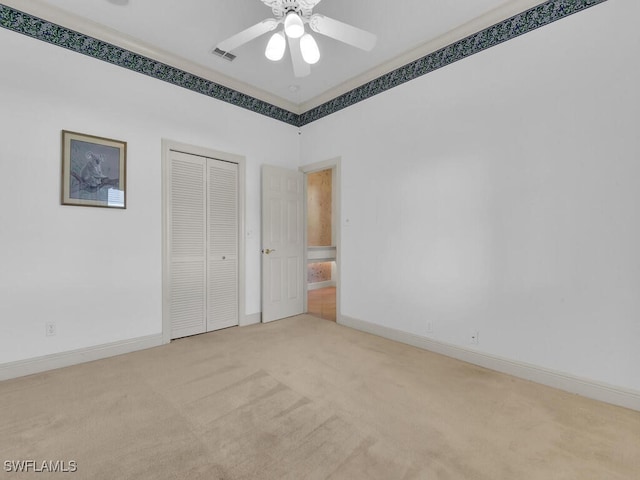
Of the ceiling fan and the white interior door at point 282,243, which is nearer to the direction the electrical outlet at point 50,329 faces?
the ceiling fan

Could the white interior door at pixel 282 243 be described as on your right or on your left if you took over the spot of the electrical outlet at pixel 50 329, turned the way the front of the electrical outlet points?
on your left

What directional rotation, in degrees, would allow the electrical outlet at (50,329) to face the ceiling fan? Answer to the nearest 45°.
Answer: approximately 45° to its left

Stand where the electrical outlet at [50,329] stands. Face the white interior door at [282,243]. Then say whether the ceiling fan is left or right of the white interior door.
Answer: right
